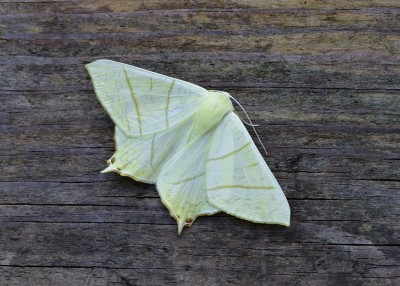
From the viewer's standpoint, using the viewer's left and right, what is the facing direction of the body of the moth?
facing away from the viewer and to the right of the viewer
